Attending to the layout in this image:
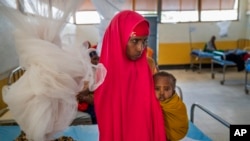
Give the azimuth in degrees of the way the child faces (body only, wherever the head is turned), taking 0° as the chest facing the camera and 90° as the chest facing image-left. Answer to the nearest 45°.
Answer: approximately 45°

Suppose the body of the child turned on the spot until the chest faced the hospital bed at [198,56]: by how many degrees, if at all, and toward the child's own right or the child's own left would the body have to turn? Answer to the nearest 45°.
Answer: approximately 135° to the child's own right

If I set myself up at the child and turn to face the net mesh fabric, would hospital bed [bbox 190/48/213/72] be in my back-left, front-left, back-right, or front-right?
back-right
